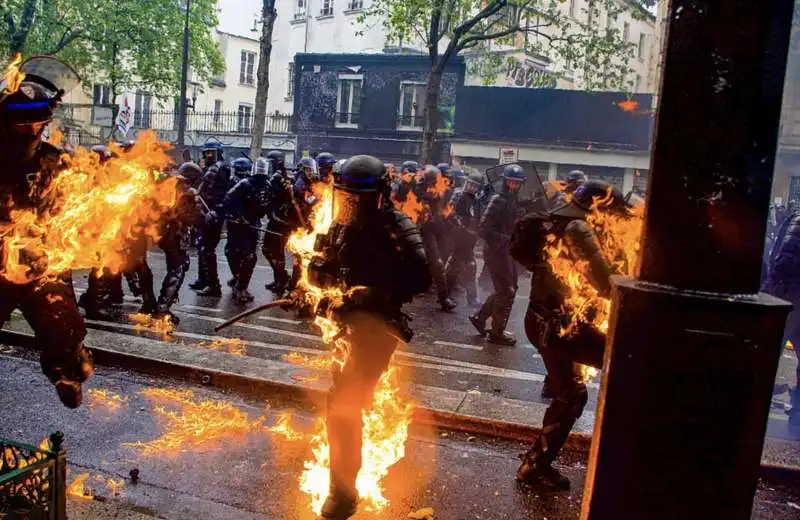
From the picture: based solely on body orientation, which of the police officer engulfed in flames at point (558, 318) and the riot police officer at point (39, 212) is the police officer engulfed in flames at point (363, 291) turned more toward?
the riot police officer

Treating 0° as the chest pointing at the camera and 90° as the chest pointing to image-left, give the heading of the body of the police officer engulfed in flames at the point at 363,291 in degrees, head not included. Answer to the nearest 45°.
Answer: approximately 45°

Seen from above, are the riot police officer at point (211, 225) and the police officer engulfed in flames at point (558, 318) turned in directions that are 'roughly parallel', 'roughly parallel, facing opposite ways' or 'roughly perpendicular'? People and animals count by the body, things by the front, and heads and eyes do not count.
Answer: roughly perpendicular

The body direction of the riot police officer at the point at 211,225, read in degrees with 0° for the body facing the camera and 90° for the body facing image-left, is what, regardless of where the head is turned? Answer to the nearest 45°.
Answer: approximately 45°

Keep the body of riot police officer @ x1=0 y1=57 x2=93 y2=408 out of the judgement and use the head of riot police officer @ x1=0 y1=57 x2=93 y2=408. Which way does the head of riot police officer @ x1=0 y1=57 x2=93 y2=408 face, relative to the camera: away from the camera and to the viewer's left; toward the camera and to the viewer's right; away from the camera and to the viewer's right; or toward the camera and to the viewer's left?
toward the camera and to the viewer's right

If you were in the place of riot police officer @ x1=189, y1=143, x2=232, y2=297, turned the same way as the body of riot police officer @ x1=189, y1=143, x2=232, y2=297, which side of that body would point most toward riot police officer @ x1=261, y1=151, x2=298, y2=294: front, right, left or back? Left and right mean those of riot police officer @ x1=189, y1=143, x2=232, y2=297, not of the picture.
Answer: left

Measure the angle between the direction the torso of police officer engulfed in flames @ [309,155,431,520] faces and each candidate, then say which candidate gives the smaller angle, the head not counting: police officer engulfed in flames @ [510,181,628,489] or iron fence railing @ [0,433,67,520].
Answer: the iron fence railing

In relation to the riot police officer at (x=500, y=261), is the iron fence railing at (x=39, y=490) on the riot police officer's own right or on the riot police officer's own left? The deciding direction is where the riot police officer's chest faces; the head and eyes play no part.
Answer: on the riot police officer's own right
